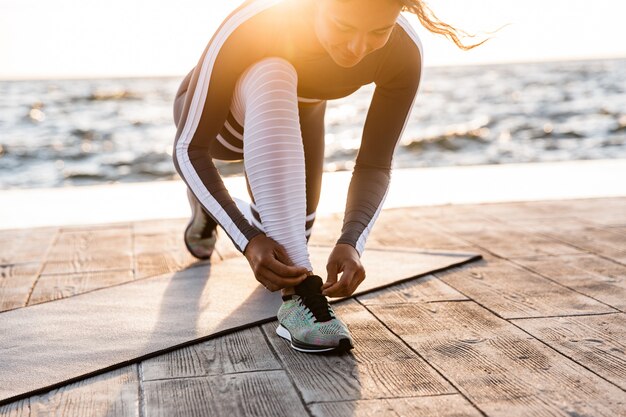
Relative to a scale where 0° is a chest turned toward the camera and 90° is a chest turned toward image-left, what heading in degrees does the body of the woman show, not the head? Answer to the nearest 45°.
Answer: approximately 315°
